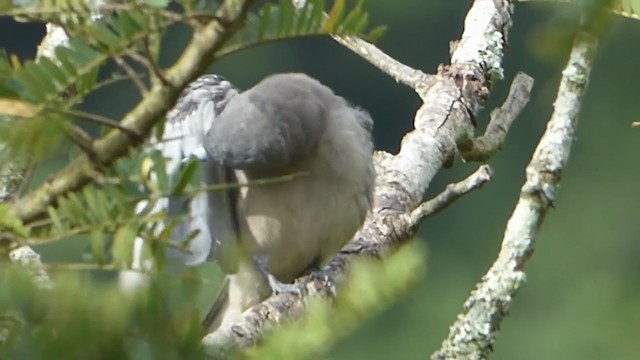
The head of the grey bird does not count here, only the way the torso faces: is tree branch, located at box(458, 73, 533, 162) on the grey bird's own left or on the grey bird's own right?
on the grey bird's own left

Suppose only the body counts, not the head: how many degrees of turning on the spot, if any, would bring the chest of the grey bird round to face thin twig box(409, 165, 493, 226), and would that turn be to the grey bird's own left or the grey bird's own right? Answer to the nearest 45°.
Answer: approximately 45° to the grey bird's own left

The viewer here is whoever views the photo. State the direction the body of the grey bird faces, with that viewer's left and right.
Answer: facing the viewer and to the right of the viewer

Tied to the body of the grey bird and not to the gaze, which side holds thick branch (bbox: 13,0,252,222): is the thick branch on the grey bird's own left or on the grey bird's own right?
on the grey bird's own right
